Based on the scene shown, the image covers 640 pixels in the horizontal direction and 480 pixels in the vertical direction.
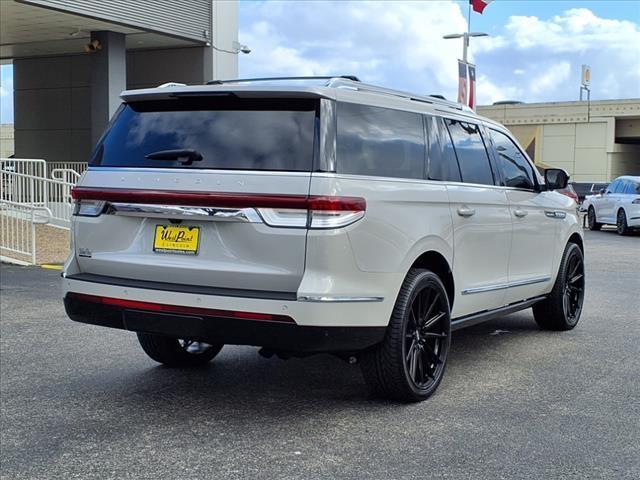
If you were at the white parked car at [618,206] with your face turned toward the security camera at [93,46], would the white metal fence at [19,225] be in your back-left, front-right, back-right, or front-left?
front-left

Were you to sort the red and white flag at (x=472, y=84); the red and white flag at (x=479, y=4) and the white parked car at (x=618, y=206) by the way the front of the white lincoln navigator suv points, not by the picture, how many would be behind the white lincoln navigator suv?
0

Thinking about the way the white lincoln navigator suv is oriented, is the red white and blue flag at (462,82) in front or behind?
in front

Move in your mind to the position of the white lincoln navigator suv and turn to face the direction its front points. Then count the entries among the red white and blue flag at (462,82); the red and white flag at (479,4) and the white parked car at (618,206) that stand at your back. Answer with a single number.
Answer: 0

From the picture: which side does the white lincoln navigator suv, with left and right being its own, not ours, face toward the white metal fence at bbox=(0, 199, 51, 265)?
left

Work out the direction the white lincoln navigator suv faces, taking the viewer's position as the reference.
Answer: facing away from the viewer and to the right of the viewer

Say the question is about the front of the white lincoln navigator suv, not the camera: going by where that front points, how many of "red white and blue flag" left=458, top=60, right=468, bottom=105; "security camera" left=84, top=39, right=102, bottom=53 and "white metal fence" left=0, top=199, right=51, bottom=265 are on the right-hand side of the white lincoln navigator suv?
0

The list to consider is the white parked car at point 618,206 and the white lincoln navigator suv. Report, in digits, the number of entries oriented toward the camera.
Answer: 0
